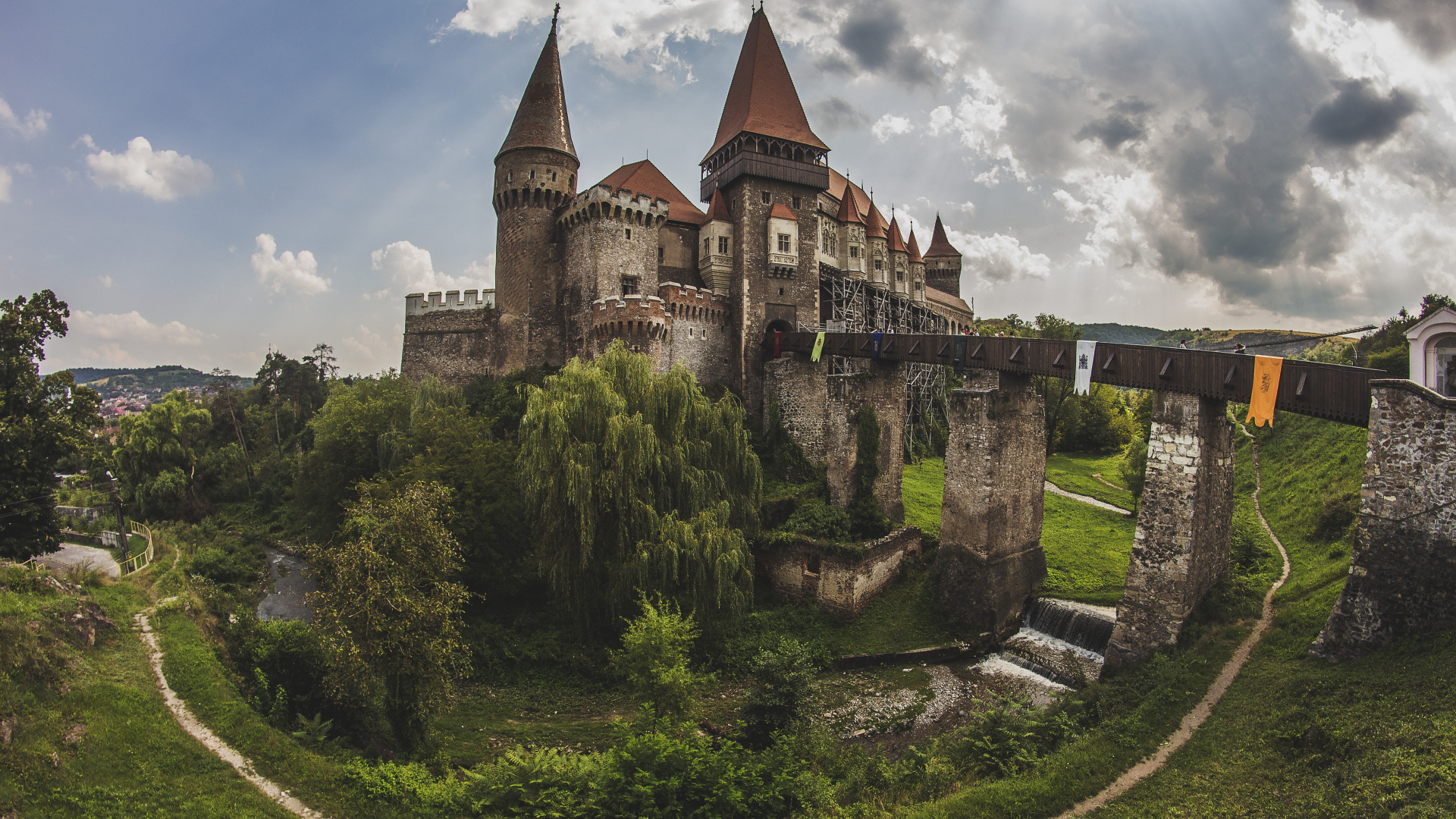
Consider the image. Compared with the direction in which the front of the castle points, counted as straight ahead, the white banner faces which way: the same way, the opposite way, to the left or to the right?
to the right

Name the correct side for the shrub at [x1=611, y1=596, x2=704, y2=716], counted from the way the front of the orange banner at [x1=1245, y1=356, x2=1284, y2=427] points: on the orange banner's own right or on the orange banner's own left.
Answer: on the orange banner's own right

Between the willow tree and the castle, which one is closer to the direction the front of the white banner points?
the willow tree

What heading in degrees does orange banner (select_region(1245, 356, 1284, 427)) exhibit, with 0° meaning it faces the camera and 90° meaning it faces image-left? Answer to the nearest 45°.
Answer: approximately 0°

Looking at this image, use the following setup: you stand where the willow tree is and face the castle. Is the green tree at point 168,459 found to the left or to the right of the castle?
left

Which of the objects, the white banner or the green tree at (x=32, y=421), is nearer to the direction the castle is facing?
the white banner

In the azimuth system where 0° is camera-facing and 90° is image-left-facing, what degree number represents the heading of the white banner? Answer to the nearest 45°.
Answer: approximately 0°

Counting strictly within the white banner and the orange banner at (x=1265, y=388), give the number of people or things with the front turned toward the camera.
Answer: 2
